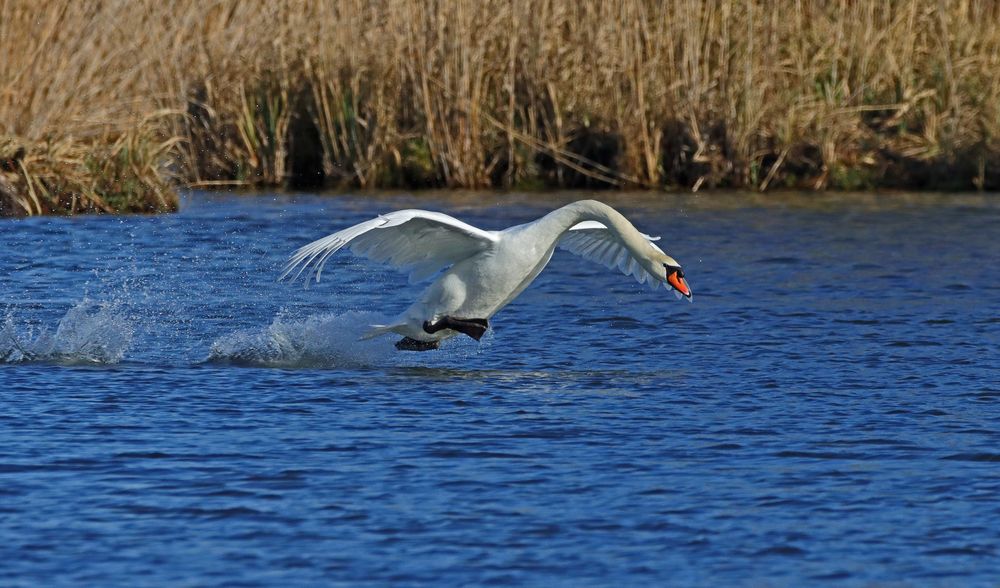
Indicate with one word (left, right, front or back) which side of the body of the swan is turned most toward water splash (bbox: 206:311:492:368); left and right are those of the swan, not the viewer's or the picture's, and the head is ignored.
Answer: back

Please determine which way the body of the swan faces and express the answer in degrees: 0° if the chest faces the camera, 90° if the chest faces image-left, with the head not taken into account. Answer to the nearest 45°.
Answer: approximately 315°

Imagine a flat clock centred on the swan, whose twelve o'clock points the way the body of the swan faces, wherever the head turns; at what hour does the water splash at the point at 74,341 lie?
The water splash is roughly at 5 o'clock from the swan.
